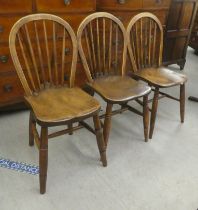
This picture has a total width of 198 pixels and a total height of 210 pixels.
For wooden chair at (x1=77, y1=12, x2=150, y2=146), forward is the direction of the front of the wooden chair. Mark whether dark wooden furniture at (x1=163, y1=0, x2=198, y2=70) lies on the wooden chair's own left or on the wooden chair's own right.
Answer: on the wooden chair's own left

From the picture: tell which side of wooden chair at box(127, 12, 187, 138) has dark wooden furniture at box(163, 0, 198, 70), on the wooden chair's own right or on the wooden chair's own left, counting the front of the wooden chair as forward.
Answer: on the wooden chair's own left
